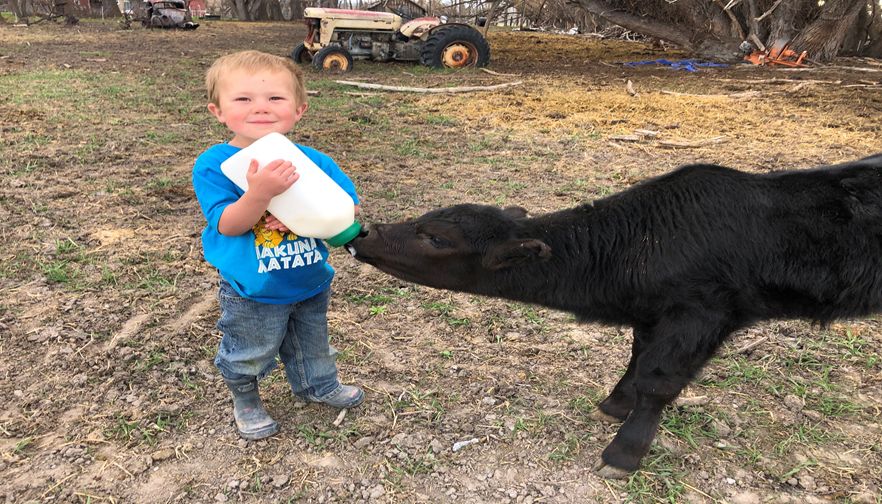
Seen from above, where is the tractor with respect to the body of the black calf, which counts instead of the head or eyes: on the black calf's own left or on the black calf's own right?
on the black calf's own right

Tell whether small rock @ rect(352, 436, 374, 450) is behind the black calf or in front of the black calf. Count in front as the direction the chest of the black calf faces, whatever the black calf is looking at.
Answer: in front

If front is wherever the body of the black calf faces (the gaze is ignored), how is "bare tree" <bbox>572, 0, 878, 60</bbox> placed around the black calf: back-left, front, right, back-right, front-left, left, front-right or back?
right

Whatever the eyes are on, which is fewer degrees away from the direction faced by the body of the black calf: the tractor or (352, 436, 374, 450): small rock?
the small rock

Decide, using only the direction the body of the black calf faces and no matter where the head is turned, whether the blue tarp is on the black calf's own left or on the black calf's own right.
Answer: on the black calf's own right

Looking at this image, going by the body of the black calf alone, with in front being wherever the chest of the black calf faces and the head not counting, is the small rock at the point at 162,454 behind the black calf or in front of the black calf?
in front

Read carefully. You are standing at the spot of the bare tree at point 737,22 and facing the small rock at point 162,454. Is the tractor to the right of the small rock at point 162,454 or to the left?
right

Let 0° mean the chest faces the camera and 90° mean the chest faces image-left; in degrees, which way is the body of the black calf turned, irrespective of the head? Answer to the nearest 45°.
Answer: approximately 90°

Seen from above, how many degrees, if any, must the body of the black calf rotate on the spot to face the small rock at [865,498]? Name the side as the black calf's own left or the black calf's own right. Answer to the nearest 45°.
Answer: approximately 180°

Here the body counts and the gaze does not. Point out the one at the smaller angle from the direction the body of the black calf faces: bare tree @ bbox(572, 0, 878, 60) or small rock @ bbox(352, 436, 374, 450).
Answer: the small rock

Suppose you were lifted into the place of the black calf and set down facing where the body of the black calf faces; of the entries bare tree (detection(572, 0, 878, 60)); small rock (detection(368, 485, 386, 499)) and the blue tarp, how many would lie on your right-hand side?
2
